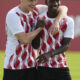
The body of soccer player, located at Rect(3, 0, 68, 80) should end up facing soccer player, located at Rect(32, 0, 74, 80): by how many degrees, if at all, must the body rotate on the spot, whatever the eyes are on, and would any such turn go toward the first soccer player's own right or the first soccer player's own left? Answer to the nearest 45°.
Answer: approximately 45° to the first soccer player's own left

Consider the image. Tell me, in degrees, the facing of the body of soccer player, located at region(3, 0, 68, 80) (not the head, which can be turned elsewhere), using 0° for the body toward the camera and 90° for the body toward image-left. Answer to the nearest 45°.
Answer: approximately 315°
